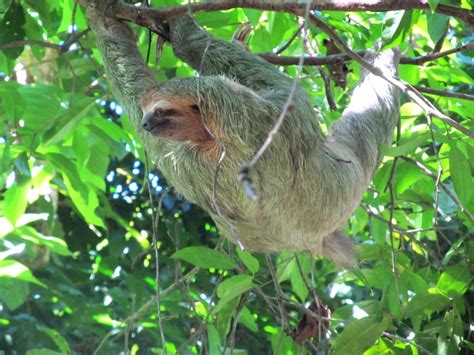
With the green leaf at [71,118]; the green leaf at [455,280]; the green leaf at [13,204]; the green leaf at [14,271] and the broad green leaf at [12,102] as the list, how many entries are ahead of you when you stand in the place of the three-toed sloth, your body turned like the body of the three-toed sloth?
4

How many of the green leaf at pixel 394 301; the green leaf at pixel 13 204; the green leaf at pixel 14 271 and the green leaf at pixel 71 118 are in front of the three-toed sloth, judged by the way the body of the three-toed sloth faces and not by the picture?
3

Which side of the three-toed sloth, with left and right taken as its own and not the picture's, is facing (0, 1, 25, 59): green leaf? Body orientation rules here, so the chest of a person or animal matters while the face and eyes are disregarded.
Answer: front

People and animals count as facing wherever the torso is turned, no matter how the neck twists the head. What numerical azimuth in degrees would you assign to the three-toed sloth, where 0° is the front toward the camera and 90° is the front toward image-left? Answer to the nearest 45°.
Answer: approximately 90°

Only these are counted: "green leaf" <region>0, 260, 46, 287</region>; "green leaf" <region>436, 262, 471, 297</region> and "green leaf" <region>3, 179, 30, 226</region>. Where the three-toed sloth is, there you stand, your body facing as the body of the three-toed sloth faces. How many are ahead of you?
2

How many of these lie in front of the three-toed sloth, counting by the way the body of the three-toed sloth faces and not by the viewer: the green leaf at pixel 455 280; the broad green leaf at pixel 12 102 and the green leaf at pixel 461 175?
1

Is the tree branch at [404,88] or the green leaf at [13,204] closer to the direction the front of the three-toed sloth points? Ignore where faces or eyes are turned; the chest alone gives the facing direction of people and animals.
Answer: the green leaf

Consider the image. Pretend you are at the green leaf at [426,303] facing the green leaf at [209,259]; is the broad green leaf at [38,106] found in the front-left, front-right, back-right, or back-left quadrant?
front-right

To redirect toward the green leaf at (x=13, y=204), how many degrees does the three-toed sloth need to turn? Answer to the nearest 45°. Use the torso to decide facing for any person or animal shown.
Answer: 0° — it already faces it

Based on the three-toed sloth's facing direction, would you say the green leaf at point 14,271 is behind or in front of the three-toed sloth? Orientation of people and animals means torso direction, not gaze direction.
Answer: in front

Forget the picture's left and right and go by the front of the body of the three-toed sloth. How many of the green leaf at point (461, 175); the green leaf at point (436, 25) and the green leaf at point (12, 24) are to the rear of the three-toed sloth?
2

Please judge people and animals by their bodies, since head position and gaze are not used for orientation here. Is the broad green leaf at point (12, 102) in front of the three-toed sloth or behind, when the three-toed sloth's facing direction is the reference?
in front
